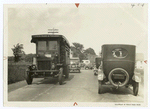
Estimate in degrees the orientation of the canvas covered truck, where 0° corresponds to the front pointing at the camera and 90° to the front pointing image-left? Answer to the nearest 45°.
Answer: approximately 0°
